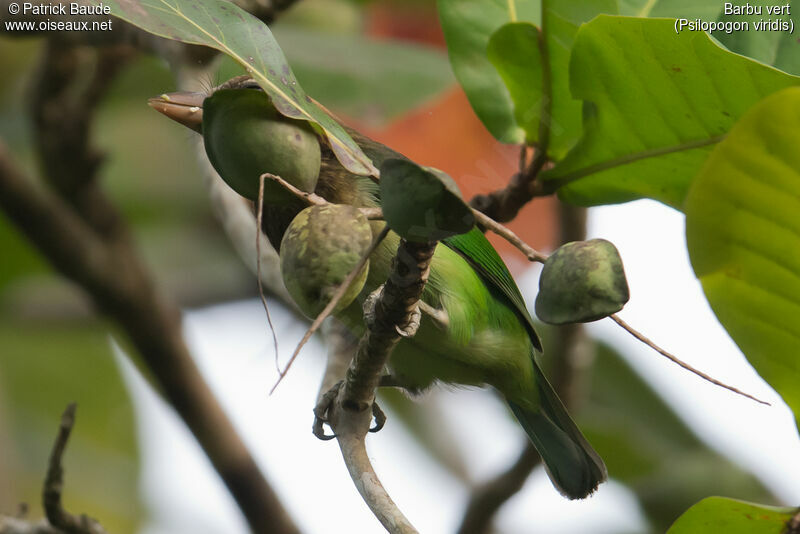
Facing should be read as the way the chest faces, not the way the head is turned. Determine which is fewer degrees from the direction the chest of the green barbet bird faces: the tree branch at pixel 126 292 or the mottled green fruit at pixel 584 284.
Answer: the tree branch

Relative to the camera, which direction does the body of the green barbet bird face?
to the viewer's left

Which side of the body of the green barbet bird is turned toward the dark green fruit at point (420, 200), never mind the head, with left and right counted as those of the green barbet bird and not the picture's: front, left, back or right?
left

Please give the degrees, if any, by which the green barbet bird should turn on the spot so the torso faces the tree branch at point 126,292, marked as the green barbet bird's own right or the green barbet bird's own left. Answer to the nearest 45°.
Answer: approximately 45° to the green barbet bird's own right

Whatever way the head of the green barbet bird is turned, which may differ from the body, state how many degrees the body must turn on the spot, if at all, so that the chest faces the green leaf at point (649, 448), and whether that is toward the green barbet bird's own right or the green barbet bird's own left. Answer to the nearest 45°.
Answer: approximately 135° to the green barbet bird's own right
